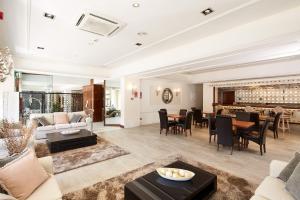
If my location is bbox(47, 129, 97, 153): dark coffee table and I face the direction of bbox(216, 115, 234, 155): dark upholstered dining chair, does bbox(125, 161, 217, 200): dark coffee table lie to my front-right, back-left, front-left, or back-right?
front-right

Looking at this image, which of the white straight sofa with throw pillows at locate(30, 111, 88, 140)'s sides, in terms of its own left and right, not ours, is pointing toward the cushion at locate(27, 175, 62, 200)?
front

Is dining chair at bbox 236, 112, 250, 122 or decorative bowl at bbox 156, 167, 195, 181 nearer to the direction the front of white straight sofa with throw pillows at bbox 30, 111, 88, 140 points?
the decorative bowl

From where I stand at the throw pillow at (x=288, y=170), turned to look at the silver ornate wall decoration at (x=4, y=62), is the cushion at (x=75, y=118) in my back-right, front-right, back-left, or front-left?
front-right

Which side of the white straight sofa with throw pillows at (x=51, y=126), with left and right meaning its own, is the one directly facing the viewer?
front

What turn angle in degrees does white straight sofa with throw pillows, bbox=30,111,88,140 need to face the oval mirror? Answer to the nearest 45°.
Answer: approximately 90° to its left

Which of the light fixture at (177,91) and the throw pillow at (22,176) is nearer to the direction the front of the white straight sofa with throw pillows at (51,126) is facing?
the throw pillow

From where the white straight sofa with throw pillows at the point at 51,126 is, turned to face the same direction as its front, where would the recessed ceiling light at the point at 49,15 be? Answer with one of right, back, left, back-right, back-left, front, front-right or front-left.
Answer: front

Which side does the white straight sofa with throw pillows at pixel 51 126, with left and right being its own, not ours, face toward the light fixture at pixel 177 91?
left

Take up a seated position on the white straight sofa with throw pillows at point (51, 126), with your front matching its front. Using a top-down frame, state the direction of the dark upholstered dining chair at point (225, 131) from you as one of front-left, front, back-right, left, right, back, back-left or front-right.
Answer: front-left

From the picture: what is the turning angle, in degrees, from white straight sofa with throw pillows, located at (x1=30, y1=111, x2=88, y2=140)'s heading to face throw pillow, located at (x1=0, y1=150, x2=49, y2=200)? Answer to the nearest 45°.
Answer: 0° — it already faces it

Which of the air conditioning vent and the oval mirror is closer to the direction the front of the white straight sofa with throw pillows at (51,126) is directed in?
the air conditioning vent

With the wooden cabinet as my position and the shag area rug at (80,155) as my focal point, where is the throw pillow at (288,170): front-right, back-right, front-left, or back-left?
front-left

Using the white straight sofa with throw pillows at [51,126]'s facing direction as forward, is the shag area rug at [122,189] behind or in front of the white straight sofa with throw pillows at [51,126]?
in front

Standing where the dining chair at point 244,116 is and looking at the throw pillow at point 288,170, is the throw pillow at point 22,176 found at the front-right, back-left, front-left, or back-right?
front-right

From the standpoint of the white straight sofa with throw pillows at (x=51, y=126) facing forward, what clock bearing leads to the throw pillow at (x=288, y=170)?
The throw pillow is roughly at 11 o'clock from the white straight sofa with throw pillows.

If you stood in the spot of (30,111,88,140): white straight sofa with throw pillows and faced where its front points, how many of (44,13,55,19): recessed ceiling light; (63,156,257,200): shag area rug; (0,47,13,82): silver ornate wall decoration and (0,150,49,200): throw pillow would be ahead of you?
4

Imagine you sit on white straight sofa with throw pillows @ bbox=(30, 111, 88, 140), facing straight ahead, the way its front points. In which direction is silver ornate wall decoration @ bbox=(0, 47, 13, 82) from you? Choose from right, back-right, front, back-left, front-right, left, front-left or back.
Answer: front

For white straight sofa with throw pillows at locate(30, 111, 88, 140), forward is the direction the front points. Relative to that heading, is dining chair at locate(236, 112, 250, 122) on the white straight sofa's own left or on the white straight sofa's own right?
on the white straight sofa's own left

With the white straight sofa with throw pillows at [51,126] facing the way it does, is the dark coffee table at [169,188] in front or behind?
in front
